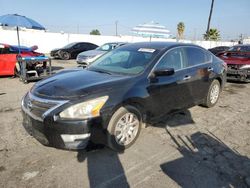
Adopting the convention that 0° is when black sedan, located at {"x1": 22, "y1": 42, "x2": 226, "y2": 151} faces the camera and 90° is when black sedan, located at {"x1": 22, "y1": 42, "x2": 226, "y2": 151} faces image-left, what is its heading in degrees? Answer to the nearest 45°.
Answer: approximately 45°

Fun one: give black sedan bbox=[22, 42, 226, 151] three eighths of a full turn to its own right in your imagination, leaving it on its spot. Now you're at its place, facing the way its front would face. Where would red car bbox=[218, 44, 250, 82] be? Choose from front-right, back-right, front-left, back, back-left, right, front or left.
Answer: front-right

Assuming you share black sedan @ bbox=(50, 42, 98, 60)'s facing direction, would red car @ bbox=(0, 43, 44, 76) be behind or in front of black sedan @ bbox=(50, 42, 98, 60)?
in front

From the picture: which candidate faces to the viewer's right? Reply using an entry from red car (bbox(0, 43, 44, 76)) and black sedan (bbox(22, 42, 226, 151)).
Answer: the red car

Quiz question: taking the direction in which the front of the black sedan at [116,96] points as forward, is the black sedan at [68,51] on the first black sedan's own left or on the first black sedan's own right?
on the first black sedan's own right

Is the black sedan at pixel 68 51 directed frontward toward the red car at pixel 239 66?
no

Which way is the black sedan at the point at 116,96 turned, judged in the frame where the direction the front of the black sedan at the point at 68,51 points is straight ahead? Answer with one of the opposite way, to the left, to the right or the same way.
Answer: the same way

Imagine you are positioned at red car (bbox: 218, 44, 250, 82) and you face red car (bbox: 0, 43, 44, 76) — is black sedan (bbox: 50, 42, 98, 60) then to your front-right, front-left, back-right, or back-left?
front-right

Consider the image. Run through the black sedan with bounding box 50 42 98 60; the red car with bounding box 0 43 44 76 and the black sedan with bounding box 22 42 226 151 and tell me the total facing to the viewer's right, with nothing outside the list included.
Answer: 1

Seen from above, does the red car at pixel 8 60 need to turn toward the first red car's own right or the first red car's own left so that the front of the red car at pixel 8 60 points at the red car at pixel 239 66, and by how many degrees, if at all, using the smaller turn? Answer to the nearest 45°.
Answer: approximately 45° to the first red car's own right

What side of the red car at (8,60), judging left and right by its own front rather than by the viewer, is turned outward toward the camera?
right
